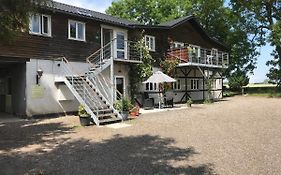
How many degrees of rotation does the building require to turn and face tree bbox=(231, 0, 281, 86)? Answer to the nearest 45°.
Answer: approximately 90° to its left

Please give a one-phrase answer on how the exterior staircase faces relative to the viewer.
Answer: facing the viewer and to the right of the viewer

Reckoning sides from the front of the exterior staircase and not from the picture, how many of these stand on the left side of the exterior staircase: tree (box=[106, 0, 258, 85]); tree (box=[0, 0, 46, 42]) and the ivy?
2

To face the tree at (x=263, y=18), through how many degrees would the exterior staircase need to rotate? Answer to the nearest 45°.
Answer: approximately 90° to its left

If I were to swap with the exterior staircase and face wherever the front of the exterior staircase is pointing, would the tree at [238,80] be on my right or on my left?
on my left

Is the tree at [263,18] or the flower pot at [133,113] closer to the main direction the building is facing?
the flower pot

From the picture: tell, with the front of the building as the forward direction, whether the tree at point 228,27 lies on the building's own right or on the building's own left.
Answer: on the building's own left

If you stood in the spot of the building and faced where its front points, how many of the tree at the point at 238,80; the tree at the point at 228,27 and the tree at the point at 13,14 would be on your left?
2

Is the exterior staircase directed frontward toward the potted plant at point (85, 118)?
no
